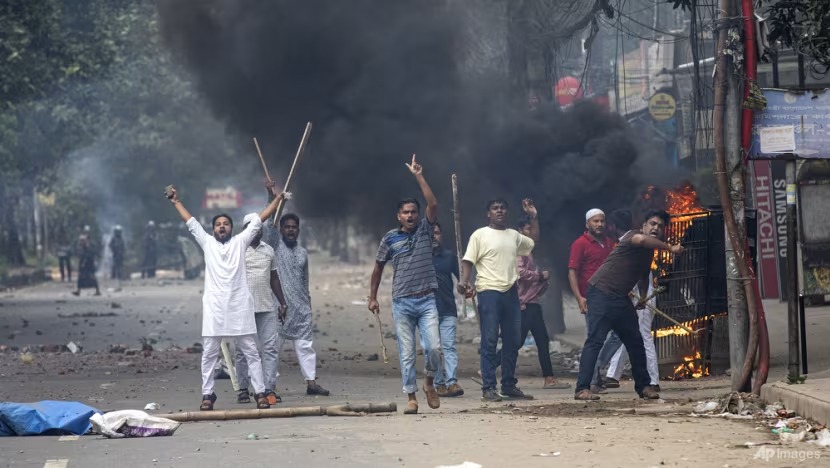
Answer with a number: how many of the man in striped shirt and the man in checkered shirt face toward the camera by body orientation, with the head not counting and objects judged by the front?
2

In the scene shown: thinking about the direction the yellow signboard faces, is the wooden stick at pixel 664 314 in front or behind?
in front

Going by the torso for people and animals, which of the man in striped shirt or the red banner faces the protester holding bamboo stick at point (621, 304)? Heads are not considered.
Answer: the red banner

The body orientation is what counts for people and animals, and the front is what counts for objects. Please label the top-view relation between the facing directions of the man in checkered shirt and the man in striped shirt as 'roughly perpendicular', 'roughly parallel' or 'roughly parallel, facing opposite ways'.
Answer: roughly parallel

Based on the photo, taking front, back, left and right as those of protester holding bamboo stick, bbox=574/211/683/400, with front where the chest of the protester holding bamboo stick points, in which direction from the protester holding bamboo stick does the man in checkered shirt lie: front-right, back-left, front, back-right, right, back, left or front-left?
back-right

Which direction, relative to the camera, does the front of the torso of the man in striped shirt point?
toward the camera

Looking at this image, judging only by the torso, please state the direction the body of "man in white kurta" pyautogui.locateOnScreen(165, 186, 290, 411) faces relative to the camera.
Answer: toward the camera

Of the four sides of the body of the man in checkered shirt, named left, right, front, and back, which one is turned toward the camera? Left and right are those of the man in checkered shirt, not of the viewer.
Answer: front

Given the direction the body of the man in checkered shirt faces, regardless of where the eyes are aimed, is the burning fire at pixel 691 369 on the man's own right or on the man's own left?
on the man's own left

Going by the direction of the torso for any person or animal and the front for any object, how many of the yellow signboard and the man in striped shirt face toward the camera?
2

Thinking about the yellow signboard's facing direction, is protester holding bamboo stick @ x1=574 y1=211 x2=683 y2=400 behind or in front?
in front

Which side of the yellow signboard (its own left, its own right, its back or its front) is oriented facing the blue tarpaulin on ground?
front

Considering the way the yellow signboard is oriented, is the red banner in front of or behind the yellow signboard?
in front
